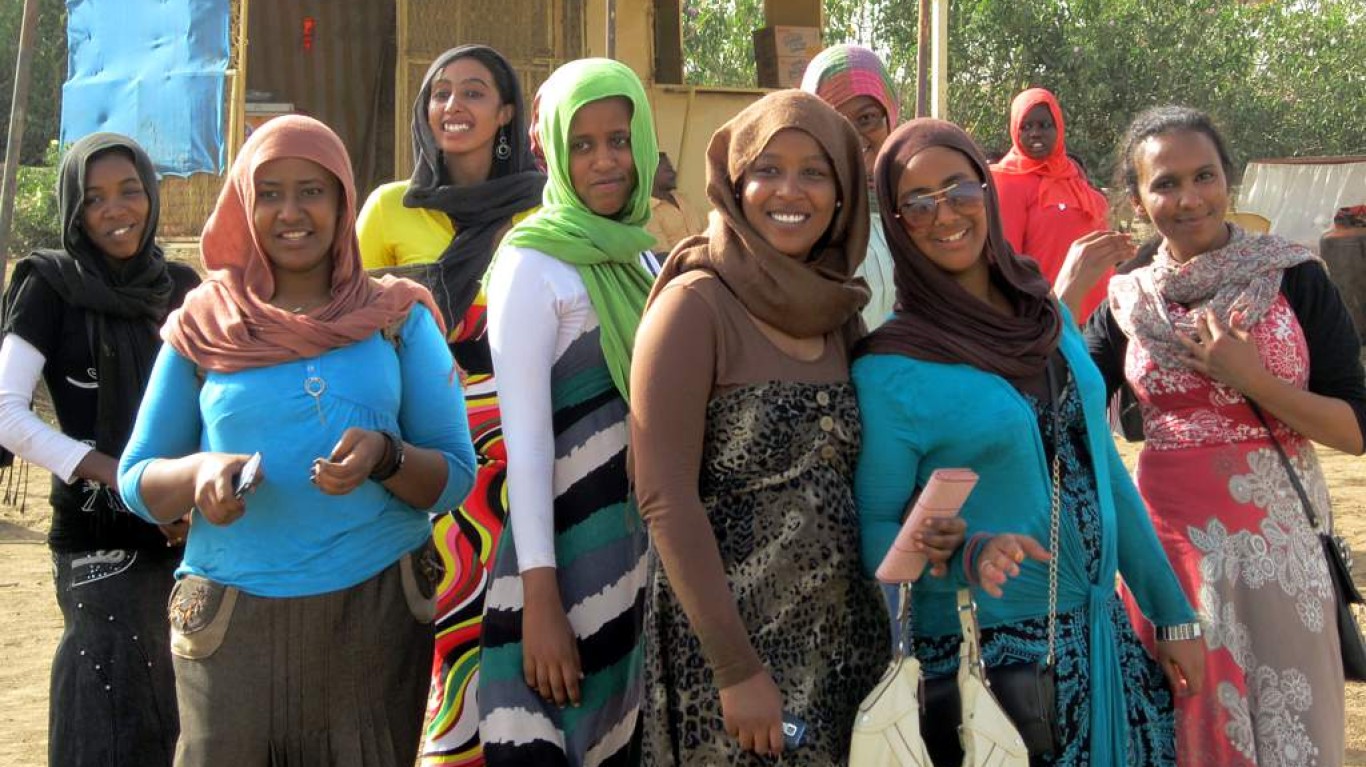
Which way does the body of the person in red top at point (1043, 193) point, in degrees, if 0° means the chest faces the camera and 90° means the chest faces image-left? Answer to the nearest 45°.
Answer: approximately 0°

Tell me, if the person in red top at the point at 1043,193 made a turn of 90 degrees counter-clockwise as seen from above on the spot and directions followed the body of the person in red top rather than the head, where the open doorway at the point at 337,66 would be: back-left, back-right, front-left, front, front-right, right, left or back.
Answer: back-left

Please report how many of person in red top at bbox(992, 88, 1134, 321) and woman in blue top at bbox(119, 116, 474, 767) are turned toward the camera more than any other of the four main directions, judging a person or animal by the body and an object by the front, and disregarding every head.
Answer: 2

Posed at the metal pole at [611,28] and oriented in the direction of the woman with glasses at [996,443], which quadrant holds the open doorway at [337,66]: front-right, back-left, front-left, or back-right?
back-right

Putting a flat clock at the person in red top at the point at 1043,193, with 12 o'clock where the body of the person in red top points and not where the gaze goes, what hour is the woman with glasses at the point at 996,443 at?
The woman with glasses is roughly at 12 o'clock from the person in red top.

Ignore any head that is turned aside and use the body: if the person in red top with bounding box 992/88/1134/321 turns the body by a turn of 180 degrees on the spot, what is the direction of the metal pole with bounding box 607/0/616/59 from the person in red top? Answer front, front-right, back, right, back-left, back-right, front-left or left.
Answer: front-left
